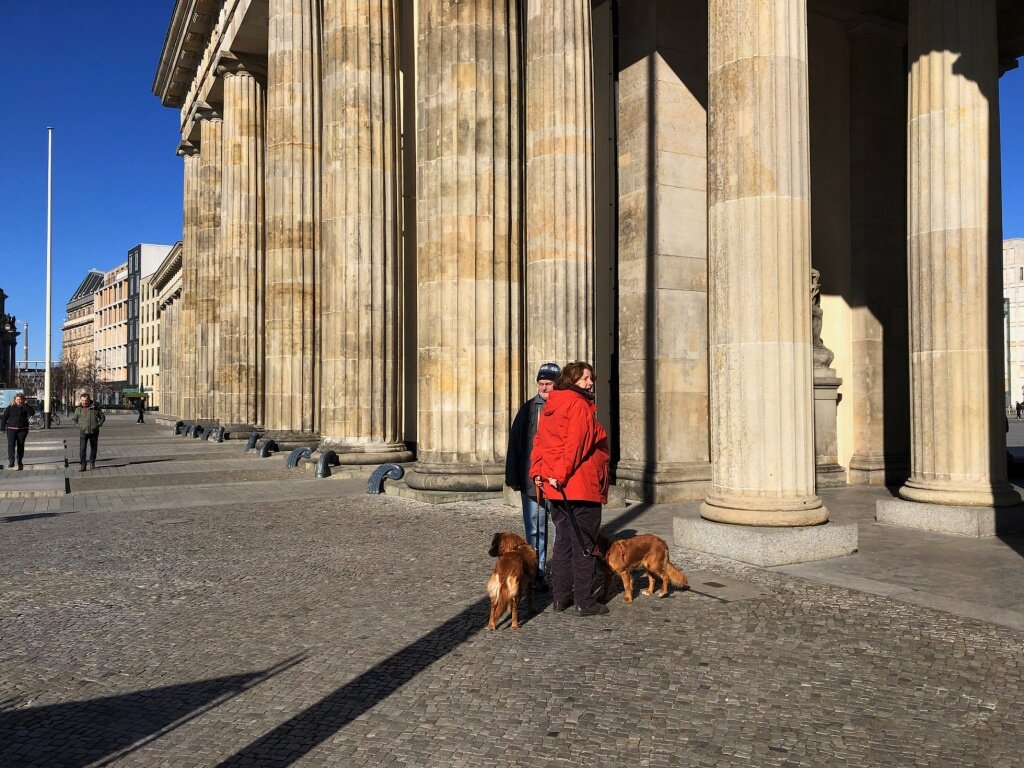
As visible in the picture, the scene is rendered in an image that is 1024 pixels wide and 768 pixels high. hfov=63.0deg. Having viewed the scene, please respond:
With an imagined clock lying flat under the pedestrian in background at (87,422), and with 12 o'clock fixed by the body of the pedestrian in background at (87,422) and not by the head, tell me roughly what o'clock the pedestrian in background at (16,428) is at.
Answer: the pedestrian in background at (16,428) is roughly at 4 o'clock from the pedestrian in background at (87,422).

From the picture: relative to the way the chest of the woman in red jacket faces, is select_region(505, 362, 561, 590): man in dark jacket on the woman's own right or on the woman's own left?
on the woman's own left

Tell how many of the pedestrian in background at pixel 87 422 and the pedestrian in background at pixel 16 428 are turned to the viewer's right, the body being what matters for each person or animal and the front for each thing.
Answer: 0

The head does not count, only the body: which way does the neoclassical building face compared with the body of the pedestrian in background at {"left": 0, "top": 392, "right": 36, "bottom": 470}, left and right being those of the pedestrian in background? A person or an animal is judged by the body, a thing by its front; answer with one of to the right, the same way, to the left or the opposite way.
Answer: to the right

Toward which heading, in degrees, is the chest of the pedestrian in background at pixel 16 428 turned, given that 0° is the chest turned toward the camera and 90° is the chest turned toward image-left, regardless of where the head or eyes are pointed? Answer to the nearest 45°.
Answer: approximately 0°

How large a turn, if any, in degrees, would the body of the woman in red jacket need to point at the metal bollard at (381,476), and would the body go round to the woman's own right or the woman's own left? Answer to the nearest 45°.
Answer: approximately 90° to the woman's own left

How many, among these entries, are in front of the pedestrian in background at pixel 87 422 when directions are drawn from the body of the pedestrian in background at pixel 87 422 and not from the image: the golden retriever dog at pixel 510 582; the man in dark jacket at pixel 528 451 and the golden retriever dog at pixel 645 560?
3

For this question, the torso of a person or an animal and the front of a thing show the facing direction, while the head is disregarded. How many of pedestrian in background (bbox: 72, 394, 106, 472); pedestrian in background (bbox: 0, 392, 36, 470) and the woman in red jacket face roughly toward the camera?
2

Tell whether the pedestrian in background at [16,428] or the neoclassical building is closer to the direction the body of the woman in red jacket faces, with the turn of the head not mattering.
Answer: the neoclassical building

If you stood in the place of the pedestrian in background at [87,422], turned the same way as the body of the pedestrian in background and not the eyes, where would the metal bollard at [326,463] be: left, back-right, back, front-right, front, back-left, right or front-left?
front-left

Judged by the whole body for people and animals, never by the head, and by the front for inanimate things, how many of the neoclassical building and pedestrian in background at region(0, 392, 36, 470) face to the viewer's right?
0

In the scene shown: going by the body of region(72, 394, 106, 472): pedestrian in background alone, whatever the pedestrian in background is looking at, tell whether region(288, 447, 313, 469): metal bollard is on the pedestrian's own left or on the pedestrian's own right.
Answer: on the pedestrian's own left
